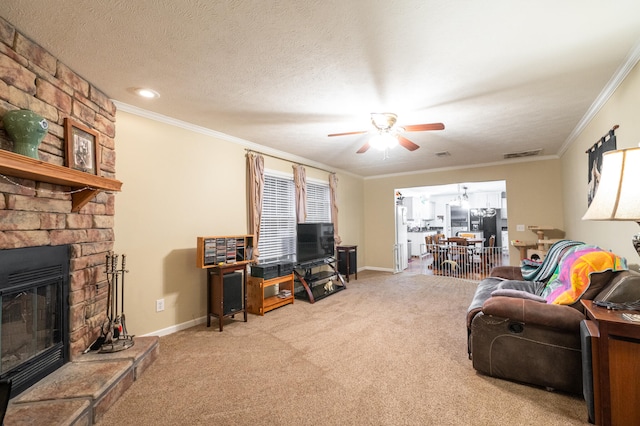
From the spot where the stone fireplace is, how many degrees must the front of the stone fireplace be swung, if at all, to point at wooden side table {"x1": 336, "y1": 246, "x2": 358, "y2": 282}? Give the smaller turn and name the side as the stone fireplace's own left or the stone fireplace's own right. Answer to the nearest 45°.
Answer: approximately 45° to the stone fireplace's own left

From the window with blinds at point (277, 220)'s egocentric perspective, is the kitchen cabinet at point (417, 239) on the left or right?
on its left

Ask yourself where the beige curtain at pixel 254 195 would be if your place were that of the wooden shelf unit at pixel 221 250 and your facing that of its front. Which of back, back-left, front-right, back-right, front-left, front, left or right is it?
left

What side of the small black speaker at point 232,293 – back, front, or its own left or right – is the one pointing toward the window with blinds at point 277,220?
left

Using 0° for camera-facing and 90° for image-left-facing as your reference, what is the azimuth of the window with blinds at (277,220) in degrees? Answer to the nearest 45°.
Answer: approximately 315°

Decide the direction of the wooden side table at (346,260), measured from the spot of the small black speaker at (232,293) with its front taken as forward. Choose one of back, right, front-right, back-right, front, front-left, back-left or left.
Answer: left

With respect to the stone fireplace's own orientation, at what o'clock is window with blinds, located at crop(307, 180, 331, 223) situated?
The window with blinds is roughly at 10 o'clock from the stone fireplace.

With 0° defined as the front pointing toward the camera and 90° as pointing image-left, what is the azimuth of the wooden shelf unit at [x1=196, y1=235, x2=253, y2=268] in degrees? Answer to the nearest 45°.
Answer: approximately 315°
